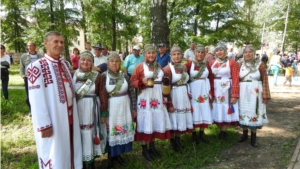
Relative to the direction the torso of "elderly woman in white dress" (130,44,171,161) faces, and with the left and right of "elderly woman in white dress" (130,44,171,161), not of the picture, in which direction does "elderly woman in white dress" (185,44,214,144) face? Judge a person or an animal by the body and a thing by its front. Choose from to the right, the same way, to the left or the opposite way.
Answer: the same way

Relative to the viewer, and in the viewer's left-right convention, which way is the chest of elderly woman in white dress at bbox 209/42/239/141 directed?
facing the viewer and to the left of the viewer

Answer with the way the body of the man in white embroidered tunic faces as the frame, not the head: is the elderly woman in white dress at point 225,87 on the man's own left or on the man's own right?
on the man's own left

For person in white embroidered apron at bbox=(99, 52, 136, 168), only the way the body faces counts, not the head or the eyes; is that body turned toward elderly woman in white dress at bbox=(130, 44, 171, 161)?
no

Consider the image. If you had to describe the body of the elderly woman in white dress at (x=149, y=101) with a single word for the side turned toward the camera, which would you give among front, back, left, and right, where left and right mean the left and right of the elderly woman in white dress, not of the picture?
front

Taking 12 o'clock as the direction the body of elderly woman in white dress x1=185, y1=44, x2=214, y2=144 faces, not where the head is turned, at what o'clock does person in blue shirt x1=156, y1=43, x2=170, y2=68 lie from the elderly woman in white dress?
The person in blue shirt is roughly at 5 o'clock from the elderly woman in white dress.

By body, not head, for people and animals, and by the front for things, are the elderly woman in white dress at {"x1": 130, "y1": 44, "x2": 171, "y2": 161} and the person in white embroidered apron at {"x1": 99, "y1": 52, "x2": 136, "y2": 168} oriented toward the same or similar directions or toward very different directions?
same or similar directions

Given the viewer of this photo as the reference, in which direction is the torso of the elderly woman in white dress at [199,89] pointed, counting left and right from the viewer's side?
facing the viewer

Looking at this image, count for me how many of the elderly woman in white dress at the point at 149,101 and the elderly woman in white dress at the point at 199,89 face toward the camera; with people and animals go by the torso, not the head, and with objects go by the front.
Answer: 2

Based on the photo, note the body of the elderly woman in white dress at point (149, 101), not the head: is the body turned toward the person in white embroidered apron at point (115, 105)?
no

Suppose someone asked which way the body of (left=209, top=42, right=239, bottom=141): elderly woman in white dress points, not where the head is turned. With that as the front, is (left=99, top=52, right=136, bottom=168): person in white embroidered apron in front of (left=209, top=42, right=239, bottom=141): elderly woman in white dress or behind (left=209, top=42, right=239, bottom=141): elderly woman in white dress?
in front

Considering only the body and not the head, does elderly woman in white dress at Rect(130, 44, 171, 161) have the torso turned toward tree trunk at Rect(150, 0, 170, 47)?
no

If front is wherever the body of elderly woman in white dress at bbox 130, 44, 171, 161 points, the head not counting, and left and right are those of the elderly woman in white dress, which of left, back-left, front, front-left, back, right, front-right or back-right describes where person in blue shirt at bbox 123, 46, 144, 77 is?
back

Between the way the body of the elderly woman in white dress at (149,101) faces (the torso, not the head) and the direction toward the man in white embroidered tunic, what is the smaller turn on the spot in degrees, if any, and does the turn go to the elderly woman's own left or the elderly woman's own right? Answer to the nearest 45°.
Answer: approximately 45° to the elderly woman's own right
